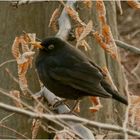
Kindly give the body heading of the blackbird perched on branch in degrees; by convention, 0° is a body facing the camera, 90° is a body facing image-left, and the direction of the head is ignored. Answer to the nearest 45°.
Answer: approximately 90°
